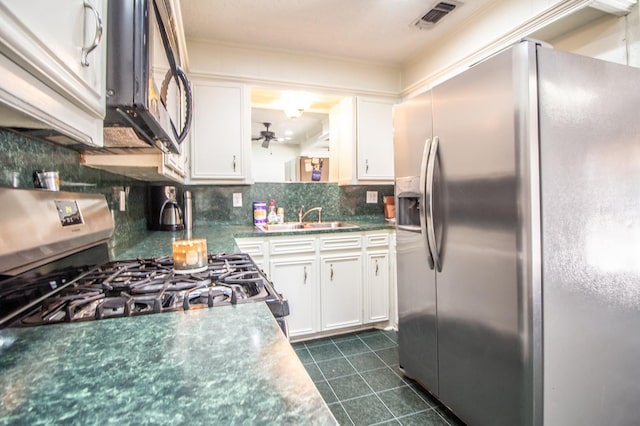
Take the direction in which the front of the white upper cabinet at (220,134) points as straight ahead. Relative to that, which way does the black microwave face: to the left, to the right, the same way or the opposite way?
to the left

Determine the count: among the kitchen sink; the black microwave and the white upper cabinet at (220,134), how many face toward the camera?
2

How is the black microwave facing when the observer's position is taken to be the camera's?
facing to the right of the viewer

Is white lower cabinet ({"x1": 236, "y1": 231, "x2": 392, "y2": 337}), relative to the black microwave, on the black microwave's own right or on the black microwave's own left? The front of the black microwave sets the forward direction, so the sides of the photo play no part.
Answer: on the black microwave's own left

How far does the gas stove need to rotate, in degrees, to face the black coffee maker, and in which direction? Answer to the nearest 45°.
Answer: approximately 90° to its left

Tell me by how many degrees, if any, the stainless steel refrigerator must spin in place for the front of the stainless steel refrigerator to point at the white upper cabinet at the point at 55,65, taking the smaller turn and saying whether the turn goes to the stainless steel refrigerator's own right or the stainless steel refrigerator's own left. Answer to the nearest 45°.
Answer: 0° — it already faces it

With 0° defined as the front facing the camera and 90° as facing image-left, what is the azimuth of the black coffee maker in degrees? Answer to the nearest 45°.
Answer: approximately 315°
